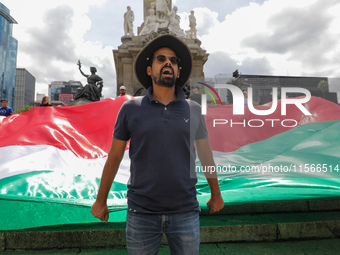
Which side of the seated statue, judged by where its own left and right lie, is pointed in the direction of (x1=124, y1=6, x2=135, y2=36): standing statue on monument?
back

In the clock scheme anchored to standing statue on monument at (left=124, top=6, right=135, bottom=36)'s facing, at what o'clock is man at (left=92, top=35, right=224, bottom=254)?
The man is roughly at 12 o'clock from the standing statue on monument.

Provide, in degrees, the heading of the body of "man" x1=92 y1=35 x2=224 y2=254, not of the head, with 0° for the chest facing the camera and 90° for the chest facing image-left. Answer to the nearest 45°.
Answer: approximately 0°

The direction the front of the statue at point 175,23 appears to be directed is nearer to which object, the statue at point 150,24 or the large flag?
the large flag

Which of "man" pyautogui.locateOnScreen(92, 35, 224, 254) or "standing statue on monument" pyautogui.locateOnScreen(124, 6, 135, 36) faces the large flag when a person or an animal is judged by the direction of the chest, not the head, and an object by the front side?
the standing statue on monument

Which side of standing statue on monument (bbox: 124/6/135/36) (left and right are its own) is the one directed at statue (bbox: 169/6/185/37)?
left

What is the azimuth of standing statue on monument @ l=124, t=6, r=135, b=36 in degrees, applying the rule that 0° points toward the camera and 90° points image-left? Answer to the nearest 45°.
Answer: approximately 0°
